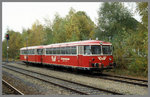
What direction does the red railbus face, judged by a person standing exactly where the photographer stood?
facing the viewer and to the right of the viewer
